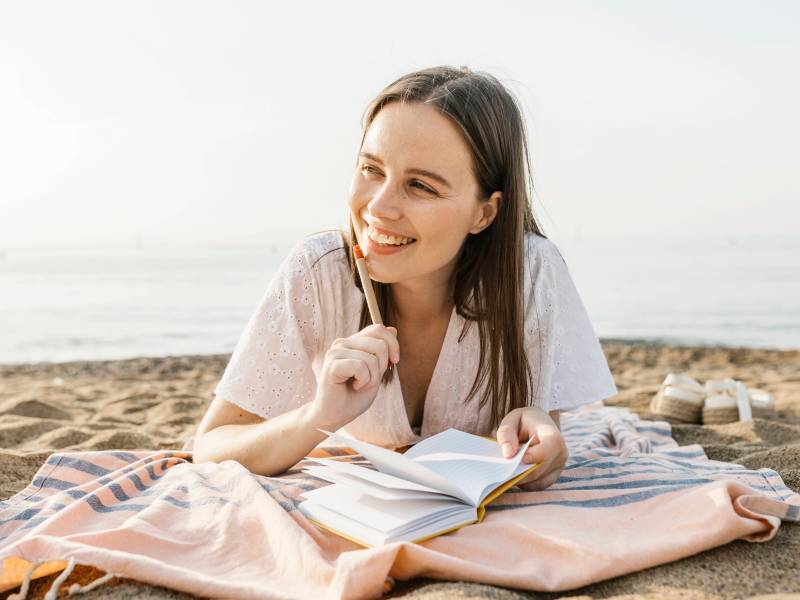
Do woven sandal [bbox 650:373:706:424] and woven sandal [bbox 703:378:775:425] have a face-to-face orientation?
no

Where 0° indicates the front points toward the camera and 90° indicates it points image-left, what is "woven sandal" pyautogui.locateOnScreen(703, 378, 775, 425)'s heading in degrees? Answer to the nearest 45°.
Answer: approximately 270°

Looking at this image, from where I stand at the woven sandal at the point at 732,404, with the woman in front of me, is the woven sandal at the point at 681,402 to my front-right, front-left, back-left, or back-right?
front-right

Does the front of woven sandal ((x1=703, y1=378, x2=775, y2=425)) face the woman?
no
